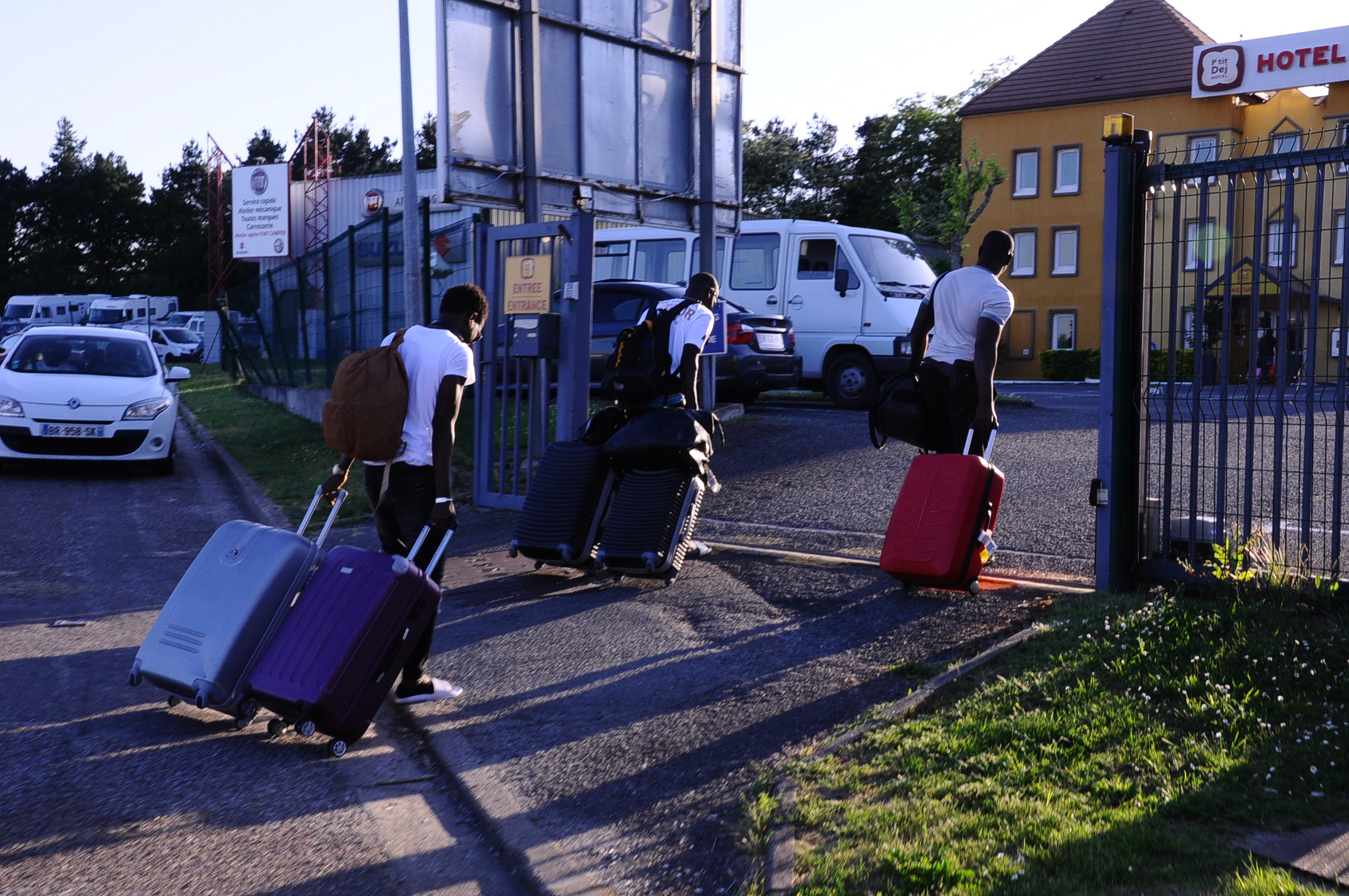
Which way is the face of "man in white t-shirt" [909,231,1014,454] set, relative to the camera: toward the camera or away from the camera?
away from the camera

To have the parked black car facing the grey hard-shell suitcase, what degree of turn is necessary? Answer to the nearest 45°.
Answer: approximately 135° to its left

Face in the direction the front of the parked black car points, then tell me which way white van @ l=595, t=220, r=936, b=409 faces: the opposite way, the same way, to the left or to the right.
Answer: the opposite way

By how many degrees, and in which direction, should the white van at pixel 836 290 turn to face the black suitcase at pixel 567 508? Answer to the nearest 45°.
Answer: approximately 45° to its right

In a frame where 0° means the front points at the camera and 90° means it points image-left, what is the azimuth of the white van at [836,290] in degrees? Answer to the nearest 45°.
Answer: approximately 315°

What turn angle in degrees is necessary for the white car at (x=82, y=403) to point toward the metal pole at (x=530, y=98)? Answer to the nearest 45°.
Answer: approximately 45° to its left

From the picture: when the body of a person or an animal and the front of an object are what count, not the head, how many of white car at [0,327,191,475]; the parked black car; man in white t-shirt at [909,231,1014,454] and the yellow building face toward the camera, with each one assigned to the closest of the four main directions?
2

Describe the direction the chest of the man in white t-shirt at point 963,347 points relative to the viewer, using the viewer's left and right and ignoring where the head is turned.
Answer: facing away from the viewer and to the right of the viewer

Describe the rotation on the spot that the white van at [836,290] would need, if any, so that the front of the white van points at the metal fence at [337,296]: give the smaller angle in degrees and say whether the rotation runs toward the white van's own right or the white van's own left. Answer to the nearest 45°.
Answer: approximately 135° to the white van's own right

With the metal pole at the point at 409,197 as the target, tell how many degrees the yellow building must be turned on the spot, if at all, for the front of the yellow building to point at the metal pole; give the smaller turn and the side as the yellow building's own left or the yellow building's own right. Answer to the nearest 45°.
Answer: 0° — it already faces it

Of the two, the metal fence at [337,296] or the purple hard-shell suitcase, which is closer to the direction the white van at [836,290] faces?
the purple hard-shell suitcase
